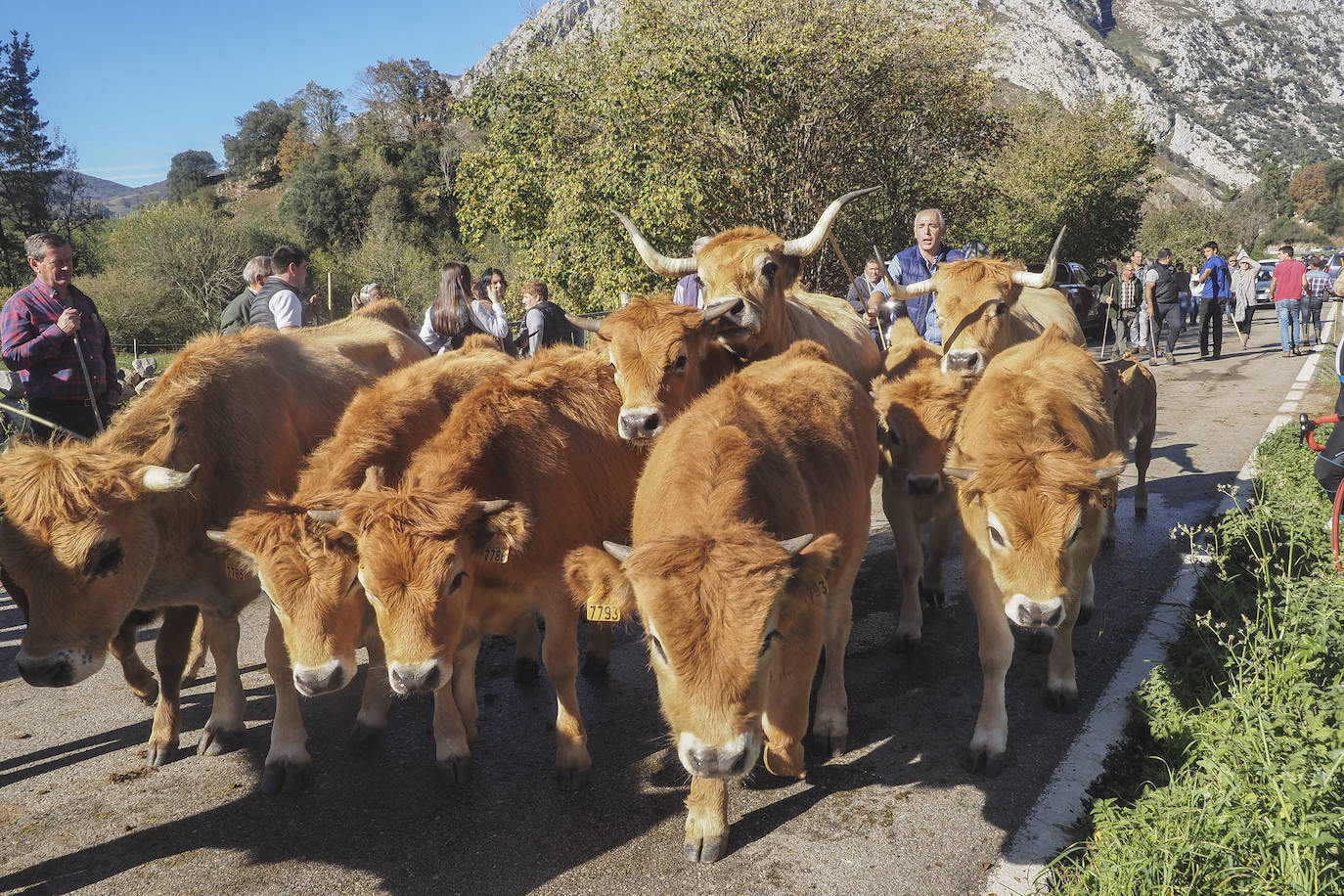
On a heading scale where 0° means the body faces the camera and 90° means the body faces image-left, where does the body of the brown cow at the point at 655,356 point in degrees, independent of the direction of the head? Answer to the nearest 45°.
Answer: approximately 45°

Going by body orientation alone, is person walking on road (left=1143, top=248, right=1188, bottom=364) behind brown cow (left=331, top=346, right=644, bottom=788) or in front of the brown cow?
behind

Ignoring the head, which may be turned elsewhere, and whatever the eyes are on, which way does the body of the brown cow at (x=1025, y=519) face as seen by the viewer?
toward the camera

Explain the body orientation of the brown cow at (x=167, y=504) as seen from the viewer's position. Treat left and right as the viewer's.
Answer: facing the viewer and to the left of the viewer

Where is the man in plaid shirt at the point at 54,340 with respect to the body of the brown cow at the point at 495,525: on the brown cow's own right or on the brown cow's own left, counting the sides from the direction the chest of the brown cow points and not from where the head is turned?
on the brown cow's own right

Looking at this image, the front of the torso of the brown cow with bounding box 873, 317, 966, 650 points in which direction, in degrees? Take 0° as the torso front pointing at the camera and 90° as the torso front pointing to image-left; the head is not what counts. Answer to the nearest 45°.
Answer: approximately 0°

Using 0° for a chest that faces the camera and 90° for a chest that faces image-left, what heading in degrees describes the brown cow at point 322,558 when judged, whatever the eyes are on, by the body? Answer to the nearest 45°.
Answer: approximately 45°

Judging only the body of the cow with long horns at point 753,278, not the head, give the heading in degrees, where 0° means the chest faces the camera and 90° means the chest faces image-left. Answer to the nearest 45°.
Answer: approximately 45°

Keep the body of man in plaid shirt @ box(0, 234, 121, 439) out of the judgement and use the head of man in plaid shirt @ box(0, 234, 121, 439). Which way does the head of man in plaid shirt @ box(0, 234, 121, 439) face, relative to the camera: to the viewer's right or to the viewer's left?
to the viewer's right

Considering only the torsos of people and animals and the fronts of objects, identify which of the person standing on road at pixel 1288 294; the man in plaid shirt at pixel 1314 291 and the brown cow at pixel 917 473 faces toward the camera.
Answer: the brown cow

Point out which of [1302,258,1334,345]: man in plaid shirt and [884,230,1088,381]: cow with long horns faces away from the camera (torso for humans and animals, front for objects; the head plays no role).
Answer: the man in plaid shirt

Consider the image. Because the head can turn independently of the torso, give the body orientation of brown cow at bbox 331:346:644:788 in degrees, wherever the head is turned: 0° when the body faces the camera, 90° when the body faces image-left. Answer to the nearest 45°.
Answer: approximately 45°
